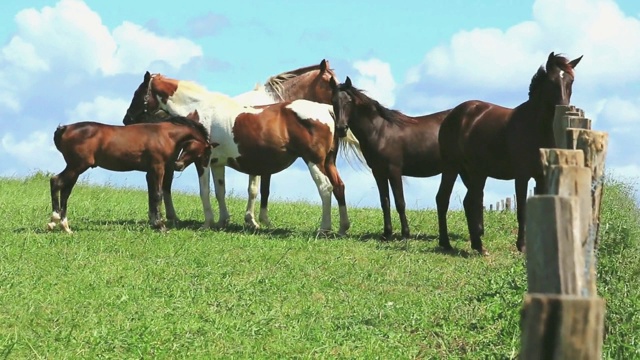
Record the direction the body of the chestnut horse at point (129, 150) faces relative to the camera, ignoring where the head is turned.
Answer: to the viewer's right

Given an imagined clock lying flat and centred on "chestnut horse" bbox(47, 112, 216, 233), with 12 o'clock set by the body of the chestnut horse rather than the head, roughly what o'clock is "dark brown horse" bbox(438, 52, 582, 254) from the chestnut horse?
The dark brown horse is roughly at 1 o'clock from the chestnut horse.
